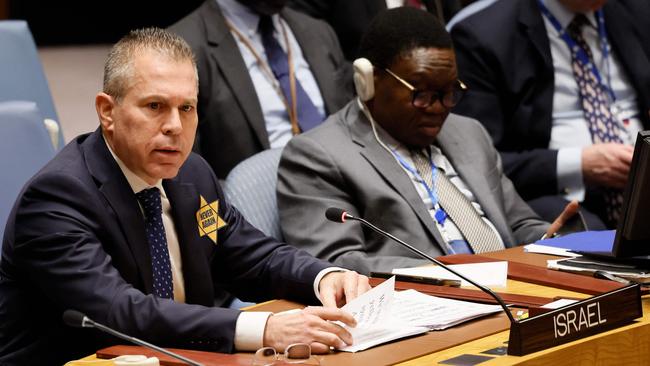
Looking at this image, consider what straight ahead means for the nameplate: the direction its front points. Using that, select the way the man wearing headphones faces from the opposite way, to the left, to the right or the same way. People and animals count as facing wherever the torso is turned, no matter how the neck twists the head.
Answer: the same way

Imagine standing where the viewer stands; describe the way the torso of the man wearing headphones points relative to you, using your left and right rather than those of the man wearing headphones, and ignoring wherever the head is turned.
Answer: facing the viewer and to the right of the viewer

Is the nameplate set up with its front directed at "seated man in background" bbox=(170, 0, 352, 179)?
no

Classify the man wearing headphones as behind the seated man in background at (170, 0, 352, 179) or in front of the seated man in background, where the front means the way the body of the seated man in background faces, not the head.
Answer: in front

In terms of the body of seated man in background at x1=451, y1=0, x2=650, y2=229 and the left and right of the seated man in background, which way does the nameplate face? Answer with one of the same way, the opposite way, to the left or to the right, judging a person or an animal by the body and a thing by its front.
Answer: the same way

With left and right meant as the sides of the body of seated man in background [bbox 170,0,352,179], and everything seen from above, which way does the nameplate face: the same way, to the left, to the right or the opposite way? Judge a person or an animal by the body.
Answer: the same way

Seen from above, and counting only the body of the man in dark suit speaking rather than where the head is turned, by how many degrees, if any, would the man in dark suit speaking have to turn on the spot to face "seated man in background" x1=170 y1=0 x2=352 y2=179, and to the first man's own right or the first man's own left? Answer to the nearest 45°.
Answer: approximately 135° to the first man's own left

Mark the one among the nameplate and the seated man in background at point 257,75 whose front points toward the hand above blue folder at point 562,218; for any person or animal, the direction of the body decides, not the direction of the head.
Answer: the seated man in background

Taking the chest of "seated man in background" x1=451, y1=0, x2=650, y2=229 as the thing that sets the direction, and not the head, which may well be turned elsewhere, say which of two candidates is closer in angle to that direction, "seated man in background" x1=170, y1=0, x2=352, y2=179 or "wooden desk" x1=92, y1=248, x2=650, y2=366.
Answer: the wooden desk

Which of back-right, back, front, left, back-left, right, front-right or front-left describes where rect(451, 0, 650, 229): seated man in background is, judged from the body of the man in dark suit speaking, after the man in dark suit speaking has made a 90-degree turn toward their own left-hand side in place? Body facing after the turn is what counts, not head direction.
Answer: front

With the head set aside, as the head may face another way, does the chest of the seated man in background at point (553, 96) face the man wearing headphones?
no

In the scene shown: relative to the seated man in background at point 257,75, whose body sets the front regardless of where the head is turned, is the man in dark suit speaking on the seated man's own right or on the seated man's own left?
on the seated man's own right

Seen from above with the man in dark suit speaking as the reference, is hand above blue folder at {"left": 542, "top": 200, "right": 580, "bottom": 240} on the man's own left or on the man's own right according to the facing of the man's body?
on the man's own left
